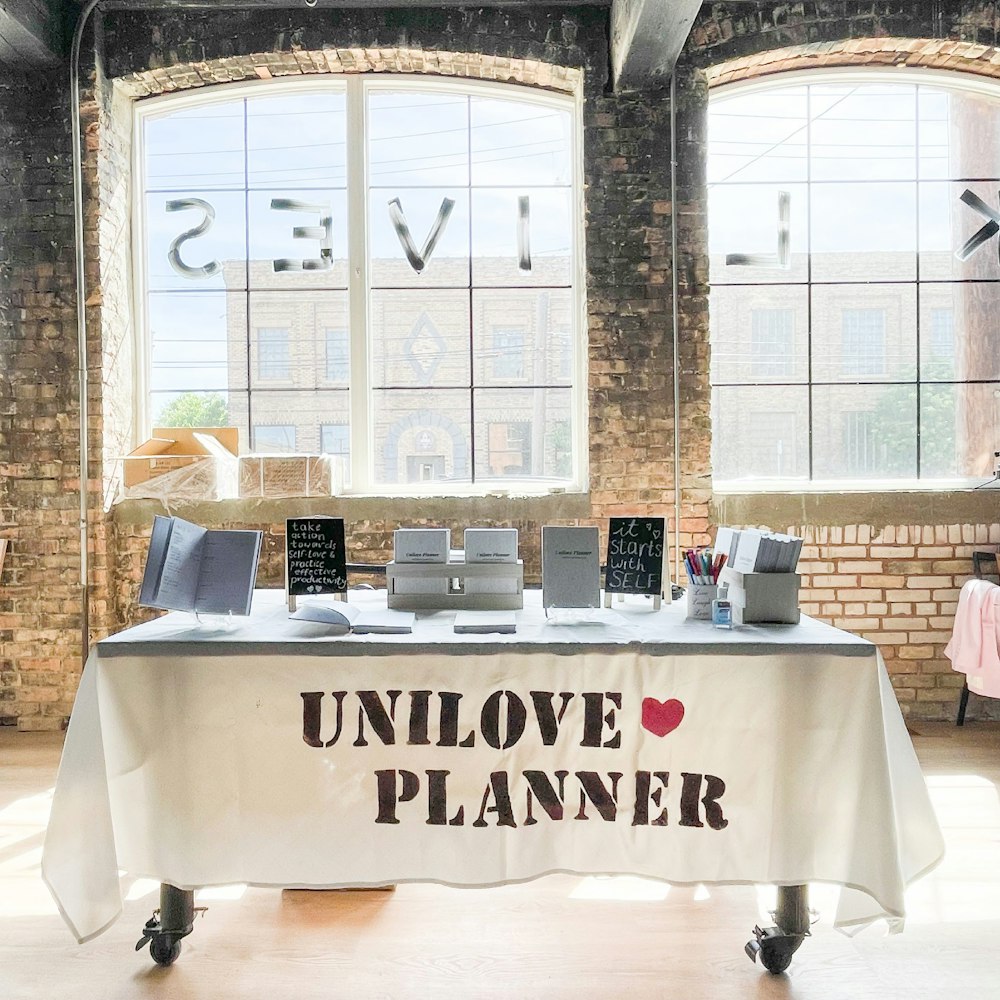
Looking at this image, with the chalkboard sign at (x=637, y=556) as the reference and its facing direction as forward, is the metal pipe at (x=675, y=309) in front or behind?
behind

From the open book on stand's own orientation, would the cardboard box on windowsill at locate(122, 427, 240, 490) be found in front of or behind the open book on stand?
behind

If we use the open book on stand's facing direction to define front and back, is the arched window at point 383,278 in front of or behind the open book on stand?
behind

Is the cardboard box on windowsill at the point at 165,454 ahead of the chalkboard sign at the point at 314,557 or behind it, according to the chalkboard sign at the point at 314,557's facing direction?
behind

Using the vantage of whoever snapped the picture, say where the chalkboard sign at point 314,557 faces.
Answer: facing the viewer

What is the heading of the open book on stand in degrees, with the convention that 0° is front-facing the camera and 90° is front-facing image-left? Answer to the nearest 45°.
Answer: approximately 0°

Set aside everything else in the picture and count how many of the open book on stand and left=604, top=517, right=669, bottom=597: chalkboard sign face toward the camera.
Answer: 2

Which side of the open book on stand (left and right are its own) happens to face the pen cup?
left

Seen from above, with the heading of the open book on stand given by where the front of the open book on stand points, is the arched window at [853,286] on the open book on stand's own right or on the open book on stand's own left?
on the open book on stand's own left

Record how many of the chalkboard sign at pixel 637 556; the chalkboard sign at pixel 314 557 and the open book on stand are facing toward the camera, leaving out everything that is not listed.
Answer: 3

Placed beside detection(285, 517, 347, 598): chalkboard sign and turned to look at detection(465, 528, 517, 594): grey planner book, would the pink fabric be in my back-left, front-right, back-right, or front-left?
front-left
